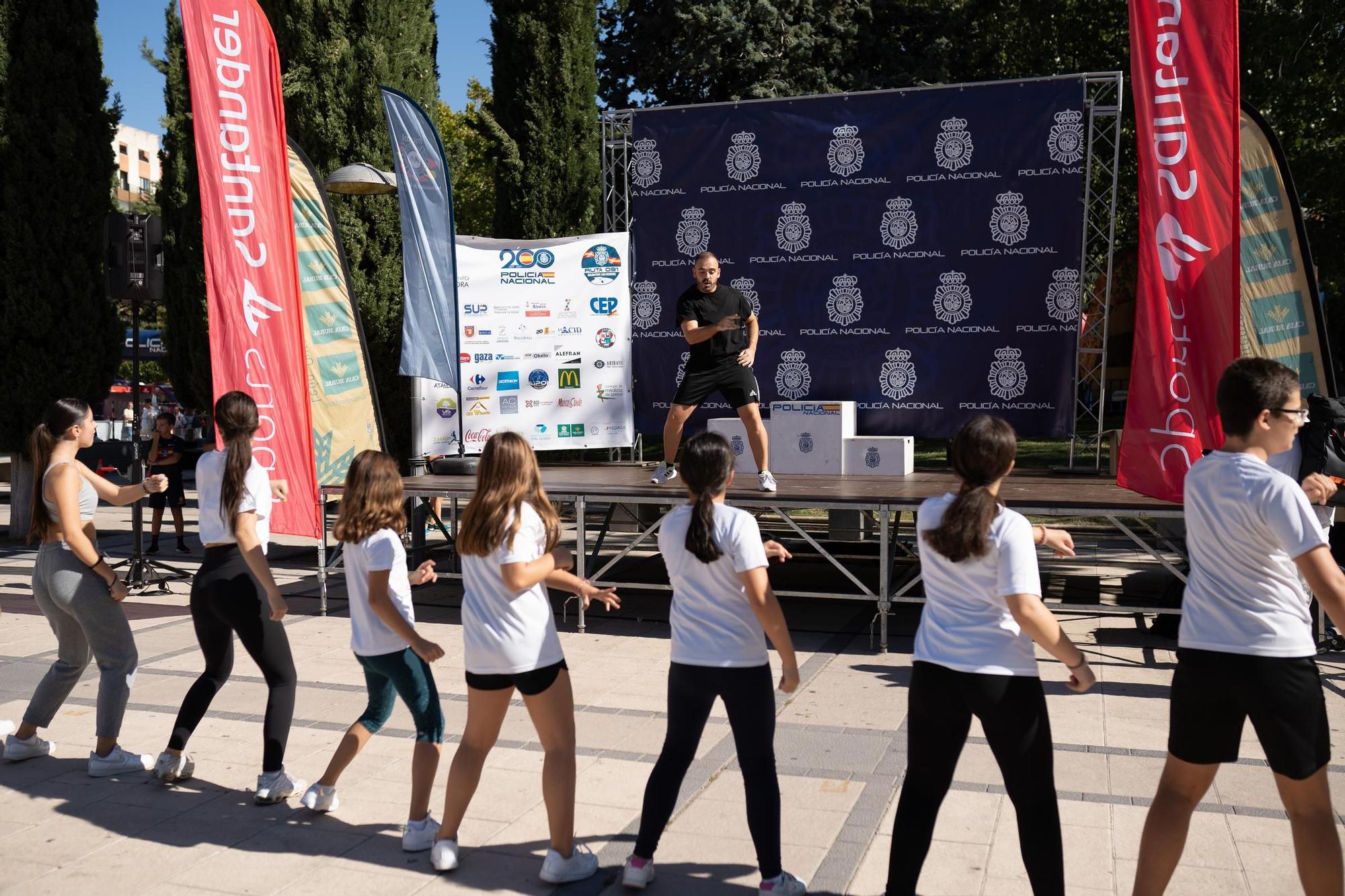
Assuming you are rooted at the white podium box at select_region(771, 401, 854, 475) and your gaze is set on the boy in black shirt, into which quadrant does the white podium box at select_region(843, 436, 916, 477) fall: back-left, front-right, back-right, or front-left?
back-left

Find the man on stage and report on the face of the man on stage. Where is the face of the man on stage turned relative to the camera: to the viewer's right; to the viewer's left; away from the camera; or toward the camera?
toward the camera

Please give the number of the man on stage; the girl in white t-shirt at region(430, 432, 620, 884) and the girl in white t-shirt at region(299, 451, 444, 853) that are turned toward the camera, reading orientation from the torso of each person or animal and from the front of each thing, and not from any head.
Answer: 1

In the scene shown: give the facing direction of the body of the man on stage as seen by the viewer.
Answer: toward the camera

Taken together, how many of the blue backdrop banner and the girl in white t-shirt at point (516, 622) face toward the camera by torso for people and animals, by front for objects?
1

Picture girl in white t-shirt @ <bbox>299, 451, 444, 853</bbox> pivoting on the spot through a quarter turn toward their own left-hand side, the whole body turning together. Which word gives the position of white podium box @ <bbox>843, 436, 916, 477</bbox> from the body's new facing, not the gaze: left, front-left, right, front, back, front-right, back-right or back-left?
right

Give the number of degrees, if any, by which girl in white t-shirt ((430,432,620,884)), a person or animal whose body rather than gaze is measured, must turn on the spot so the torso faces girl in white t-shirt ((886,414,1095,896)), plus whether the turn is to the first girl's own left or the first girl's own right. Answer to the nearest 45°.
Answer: approximately 90° to the first girl's own right

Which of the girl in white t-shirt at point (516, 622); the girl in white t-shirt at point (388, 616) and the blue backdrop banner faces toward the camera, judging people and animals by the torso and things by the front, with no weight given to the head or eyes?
the blue backdrop banner

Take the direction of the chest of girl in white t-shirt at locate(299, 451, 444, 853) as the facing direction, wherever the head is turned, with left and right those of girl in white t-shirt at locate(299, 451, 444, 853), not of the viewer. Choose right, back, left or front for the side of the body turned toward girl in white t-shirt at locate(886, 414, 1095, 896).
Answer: right

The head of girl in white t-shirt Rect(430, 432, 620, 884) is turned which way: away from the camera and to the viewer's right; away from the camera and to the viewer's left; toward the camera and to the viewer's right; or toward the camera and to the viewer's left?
away from the camera and to the viewer's right

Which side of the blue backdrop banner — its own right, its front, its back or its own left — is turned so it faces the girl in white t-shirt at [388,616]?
front

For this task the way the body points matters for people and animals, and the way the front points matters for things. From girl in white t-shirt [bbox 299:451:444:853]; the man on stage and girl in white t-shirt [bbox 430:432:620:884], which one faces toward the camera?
the man on stage

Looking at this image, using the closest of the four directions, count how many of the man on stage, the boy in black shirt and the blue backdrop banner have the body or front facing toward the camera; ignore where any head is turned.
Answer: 3

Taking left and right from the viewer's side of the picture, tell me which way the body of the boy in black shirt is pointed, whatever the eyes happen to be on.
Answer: facing the viewer

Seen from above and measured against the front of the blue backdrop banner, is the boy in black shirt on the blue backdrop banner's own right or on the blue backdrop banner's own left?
on the blue backdrop banner's own right

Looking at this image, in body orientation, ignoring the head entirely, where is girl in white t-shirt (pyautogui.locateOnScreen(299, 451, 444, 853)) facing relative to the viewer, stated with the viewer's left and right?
facing away from the viewer and to the right of the viewer

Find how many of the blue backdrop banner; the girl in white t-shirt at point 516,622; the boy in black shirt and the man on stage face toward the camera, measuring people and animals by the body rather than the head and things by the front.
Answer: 3
